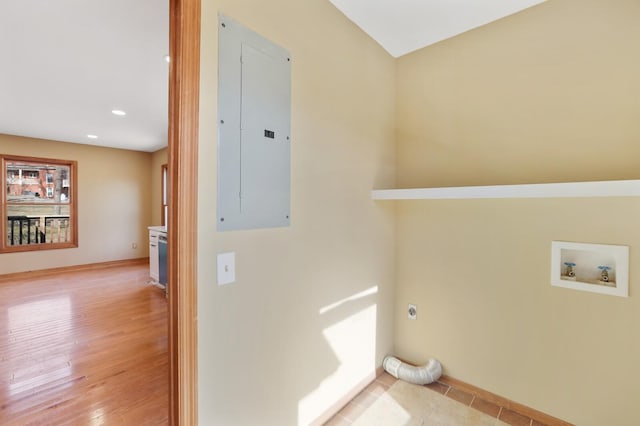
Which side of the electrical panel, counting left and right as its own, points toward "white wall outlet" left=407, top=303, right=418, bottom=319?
left

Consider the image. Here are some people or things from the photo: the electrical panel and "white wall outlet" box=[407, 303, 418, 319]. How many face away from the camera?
0

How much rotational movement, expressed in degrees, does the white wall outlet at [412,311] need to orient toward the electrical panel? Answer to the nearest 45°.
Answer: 0° — it already faces it

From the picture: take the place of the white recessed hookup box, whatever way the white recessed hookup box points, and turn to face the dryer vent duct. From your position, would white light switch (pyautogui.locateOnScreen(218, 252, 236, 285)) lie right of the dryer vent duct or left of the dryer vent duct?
left

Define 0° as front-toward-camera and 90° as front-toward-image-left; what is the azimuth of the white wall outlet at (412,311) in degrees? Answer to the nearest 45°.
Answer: approximately 45°

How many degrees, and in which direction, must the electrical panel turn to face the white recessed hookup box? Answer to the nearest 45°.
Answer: approximately 45° to its left

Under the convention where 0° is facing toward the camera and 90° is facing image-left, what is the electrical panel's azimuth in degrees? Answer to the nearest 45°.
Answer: approximately 315°
